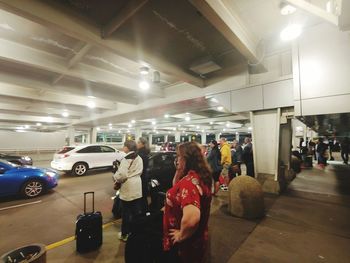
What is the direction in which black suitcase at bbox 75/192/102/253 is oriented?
toward the camera

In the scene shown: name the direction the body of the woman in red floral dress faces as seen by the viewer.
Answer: to the viewer's left

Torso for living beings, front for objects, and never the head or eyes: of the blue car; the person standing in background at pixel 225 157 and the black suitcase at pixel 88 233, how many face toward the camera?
1

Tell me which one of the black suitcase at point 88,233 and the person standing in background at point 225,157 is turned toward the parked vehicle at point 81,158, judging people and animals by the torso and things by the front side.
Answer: the person standing in background

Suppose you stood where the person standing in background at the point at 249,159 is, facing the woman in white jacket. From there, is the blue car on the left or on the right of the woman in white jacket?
right

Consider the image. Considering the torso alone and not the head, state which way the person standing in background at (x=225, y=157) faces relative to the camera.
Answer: to the viewer's left

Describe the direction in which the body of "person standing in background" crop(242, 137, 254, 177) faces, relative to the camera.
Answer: to the viewer's left

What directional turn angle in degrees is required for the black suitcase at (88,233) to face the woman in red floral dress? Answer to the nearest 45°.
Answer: approximately 45° to its left

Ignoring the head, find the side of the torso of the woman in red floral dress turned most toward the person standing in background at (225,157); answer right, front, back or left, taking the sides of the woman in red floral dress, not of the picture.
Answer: right

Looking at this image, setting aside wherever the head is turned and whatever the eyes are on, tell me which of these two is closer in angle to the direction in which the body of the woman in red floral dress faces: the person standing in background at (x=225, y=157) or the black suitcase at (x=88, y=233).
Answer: the black suitcase

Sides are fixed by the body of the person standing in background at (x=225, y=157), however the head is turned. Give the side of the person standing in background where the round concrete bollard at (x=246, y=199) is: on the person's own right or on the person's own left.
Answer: on the person's own left
